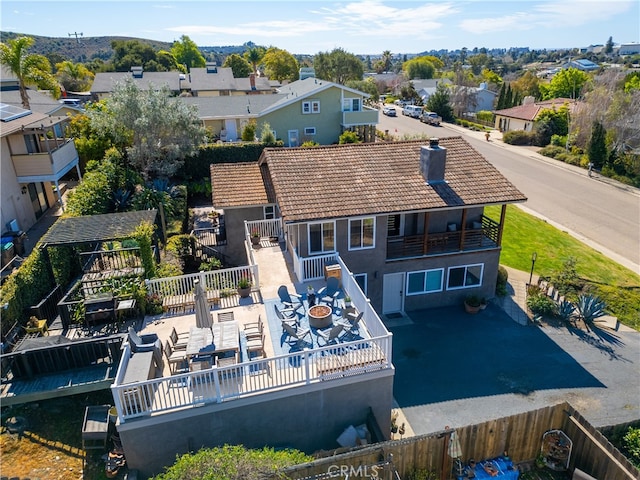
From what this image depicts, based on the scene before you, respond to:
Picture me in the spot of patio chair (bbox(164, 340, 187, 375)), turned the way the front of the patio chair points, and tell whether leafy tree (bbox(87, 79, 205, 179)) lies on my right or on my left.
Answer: on my left

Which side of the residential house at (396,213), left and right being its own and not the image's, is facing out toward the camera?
front

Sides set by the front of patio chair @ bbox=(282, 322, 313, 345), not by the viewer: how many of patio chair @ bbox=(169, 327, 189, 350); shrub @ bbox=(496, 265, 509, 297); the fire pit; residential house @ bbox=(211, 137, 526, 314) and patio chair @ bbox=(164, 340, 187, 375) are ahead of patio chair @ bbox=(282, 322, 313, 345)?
3

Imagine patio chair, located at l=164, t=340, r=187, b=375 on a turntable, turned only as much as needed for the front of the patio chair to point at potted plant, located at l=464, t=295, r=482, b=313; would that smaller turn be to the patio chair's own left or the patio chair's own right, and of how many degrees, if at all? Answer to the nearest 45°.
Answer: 0° — it already faces it

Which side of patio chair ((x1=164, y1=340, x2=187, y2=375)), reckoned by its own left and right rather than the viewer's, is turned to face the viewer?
right

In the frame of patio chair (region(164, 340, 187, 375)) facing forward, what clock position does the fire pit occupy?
The fire pit is roughly at 12 o'clock from the patio chair.

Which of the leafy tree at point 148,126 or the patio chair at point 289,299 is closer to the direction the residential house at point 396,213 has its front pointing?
the patio chair

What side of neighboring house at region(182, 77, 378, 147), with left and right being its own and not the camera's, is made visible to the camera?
right

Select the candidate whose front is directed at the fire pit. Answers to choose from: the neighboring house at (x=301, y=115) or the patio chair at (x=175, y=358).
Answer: the patio chair

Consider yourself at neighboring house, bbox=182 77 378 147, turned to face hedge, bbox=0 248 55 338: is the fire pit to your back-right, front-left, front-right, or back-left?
front-left

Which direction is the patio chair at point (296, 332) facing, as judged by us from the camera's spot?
facing away from the viewer and to the right of the viewer

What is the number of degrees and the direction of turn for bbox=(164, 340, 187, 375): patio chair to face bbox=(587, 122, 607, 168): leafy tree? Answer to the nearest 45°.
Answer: approximately 45° to its left

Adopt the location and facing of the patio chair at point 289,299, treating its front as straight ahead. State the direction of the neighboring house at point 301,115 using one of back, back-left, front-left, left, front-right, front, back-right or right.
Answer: back-left

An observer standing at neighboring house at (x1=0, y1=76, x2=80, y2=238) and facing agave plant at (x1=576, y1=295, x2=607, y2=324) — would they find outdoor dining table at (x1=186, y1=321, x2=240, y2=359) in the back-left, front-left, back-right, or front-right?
front-right

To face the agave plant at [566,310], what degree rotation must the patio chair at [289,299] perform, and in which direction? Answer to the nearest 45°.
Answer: approximately 45° to its left
